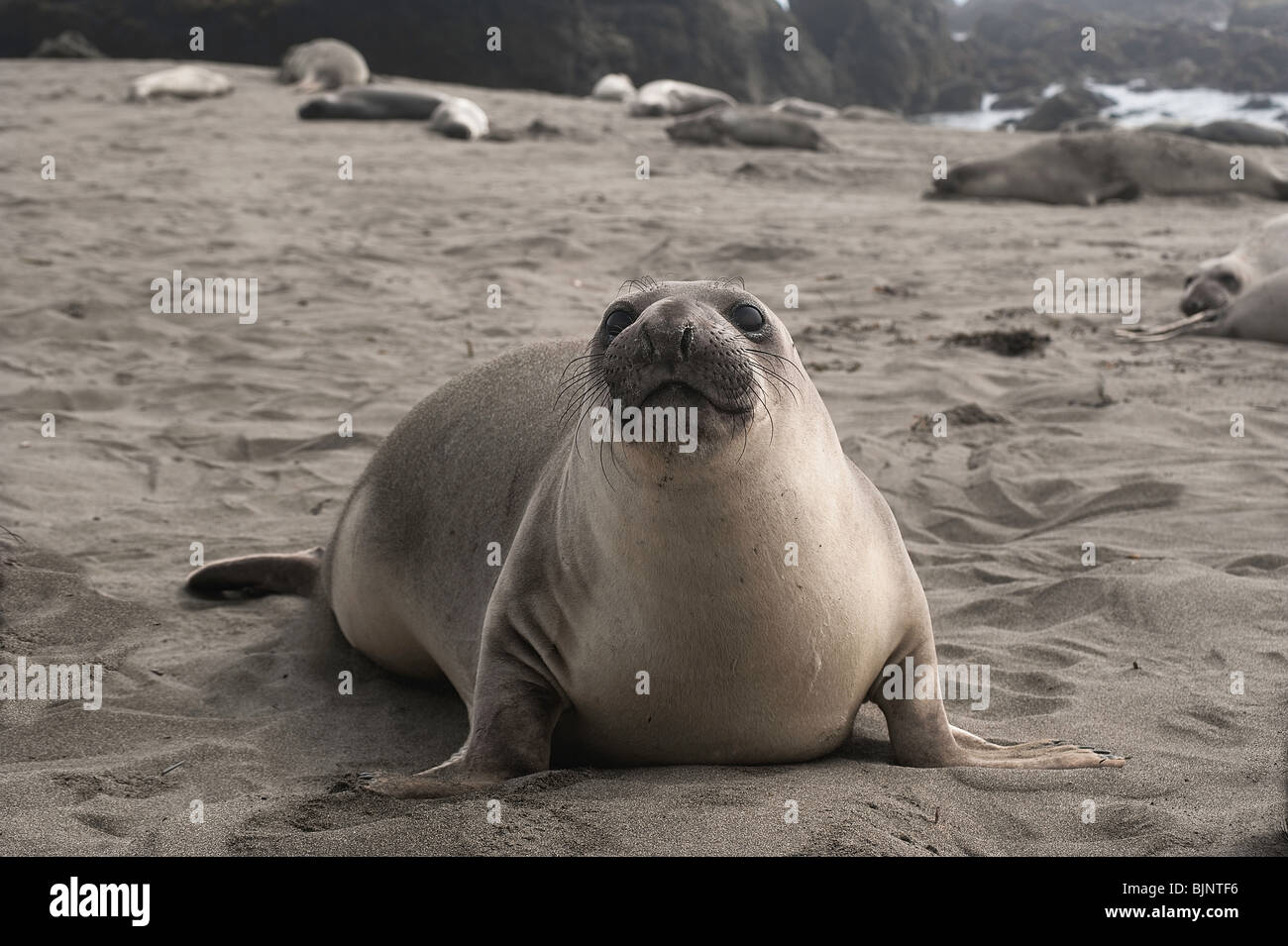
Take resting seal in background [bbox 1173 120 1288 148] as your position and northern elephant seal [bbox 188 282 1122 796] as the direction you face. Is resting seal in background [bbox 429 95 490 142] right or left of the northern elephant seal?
right

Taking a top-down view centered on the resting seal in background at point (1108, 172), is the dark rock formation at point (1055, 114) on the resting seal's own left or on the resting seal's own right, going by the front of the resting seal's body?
on the resting seal's own right

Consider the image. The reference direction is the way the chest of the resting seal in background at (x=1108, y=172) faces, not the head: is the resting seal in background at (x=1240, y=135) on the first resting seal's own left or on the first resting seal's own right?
on the first resting seal's own right

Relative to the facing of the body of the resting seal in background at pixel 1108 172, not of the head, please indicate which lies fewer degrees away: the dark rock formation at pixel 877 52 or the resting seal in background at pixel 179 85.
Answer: the resting seal in background

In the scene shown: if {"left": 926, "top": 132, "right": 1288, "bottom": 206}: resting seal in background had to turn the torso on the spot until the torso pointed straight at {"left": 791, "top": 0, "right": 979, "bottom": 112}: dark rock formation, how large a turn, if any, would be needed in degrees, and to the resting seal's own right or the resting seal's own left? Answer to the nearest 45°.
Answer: approximately 90° to the resting seal's own right

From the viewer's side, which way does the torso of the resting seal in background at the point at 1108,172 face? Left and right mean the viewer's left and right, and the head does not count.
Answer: facing to the left of the viewer

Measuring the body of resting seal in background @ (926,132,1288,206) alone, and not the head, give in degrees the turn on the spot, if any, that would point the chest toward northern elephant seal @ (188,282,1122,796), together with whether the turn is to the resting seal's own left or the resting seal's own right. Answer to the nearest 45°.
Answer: approximately 90° to the resting seal's own left

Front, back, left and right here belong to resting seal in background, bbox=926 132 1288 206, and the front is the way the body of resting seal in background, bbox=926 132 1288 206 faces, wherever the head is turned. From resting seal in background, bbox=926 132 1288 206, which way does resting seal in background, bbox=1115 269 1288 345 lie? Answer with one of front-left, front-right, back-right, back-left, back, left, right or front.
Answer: left

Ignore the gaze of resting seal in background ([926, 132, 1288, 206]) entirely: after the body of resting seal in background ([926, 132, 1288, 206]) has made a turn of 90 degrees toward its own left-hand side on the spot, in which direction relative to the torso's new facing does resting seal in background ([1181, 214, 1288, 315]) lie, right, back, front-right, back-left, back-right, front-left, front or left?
front

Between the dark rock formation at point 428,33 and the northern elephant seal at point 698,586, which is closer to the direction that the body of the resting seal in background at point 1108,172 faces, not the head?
the dark rock formation
